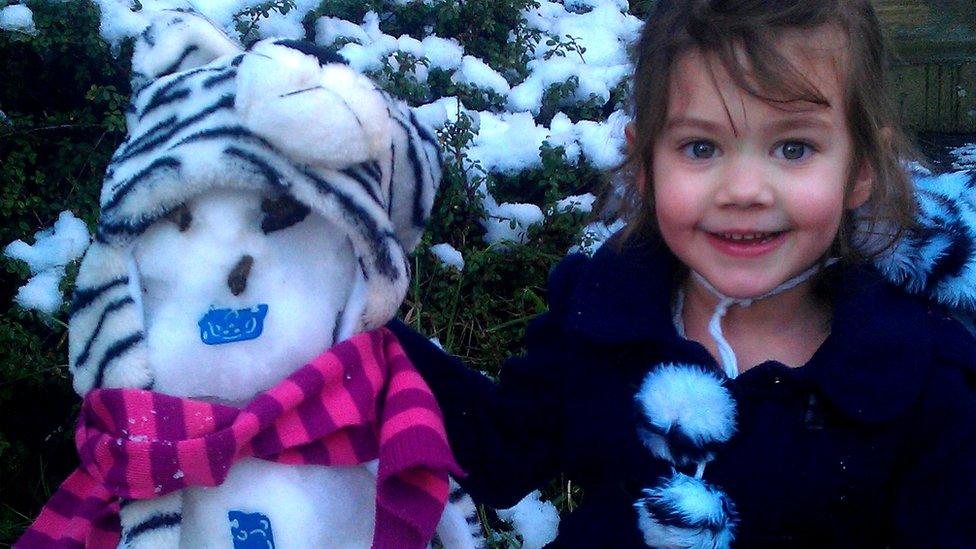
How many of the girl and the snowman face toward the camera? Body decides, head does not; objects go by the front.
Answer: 2

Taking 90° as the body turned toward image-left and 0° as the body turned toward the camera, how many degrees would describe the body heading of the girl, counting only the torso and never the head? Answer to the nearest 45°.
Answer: approximately 0°

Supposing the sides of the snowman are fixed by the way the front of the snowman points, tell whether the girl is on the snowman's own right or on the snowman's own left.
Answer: on the snowman's own left

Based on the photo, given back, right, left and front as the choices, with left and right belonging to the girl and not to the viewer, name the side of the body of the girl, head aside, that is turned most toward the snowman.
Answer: right

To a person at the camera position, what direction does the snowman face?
facing the viewer
